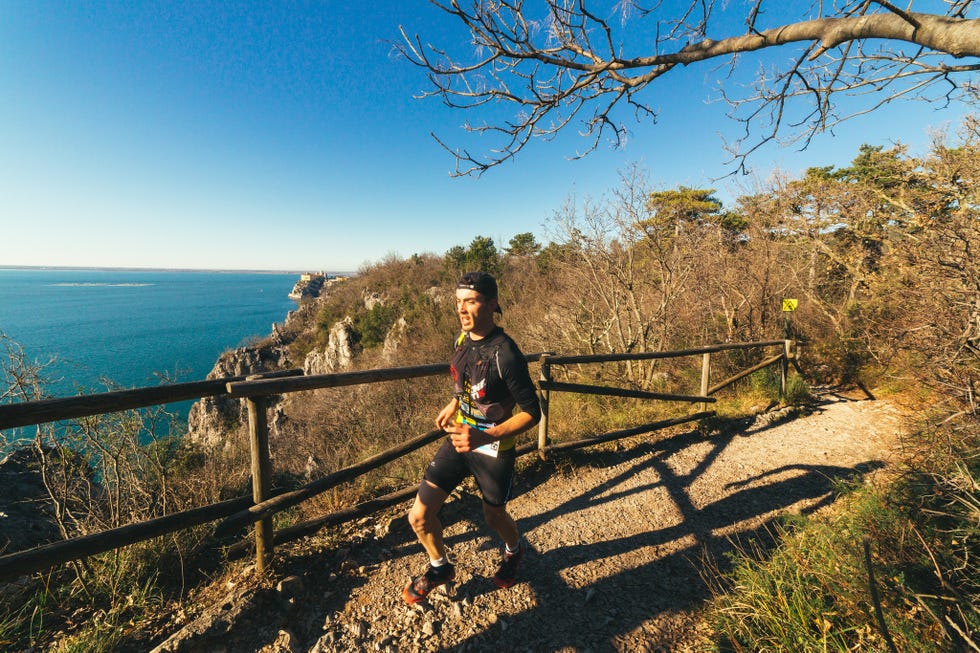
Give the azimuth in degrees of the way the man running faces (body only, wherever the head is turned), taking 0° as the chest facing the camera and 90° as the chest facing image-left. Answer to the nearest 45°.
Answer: approximately 45°

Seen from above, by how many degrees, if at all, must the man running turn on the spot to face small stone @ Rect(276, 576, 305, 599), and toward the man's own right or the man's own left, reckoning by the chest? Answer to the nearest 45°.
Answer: approximately 45° to the man's own right

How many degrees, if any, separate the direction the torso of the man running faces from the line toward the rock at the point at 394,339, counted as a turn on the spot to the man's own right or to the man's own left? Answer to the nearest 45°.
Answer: approximately 135° to the man's own right

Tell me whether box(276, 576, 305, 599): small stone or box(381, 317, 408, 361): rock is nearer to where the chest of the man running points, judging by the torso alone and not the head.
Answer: the small stone

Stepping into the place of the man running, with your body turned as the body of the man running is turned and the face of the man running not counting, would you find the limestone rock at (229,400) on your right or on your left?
on your right

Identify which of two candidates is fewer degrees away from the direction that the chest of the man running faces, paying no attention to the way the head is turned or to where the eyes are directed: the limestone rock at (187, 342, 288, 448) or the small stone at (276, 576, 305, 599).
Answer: the small stone
